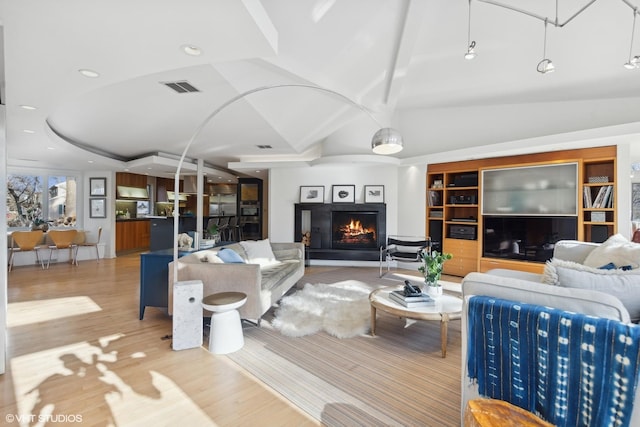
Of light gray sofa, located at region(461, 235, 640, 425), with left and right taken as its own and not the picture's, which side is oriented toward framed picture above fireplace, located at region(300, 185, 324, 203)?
front

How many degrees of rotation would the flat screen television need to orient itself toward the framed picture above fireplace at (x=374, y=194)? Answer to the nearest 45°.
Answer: approximately 90° to its right

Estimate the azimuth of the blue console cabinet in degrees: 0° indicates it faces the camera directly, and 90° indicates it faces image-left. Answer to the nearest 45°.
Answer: approximately 45°

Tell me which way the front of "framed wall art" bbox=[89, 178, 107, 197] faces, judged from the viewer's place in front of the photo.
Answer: facing the viewer

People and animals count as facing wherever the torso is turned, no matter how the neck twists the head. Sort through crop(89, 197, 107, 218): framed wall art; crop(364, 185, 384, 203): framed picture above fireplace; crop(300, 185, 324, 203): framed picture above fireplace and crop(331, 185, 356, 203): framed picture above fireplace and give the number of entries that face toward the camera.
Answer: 4

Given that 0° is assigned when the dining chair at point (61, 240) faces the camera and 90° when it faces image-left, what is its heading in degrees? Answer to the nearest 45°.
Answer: approximately 180°

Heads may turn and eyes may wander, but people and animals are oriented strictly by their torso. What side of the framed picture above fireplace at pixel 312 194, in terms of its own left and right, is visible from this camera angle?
front

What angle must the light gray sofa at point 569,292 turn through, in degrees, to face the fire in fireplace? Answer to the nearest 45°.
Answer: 0° — it already faces it

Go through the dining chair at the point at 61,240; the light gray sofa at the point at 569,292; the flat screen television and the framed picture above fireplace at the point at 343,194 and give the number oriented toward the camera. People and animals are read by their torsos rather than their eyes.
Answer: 2

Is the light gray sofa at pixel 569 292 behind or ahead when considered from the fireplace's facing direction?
ahead

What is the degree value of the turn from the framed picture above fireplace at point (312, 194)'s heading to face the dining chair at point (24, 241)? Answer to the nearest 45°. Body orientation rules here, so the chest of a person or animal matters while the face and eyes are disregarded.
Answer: approximately 90° to its right

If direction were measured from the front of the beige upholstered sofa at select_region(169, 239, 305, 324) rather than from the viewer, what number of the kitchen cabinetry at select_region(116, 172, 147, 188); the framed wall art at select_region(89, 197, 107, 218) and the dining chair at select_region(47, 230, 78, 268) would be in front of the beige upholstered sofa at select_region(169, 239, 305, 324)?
0

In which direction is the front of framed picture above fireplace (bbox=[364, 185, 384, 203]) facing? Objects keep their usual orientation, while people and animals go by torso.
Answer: toward the camera

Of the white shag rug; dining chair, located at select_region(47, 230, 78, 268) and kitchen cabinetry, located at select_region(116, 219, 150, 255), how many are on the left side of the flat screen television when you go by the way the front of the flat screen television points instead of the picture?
0

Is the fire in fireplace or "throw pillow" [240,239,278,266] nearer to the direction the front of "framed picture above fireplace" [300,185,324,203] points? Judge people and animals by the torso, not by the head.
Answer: the throw pillow

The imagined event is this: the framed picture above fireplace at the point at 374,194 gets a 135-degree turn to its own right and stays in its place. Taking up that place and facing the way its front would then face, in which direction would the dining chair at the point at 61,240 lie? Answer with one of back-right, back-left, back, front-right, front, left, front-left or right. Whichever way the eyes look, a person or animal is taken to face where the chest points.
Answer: front-left

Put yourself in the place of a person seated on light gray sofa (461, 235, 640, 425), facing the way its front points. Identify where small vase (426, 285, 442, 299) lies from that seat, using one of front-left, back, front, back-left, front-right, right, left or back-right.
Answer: front

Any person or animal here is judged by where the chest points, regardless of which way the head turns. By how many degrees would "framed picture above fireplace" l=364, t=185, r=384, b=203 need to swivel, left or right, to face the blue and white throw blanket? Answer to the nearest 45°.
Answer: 0° — it already faces it

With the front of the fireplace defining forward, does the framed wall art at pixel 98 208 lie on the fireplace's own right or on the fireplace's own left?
on the fireplace's own right
